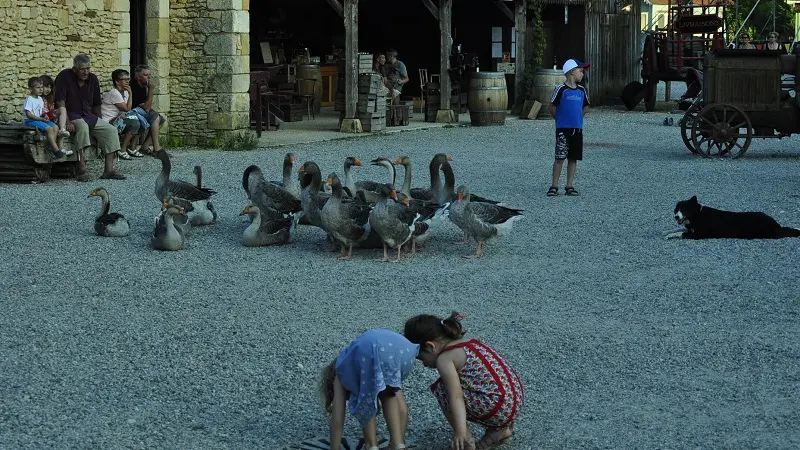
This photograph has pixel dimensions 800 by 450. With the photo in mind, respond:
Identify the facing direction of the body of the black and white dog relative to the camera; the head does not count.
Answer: to the viewer's left

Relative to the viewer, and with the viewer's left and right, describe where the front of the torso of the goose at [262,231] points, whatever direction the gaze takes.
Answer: facing to the left of the viewer

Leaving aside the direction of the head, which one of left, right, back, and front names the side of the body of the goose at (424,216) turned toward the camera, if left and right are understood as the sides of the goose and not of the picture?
left

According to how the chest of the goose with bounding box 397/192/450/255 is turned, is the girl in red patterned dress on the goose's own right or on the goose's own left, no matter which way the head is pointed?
on the goose's own left

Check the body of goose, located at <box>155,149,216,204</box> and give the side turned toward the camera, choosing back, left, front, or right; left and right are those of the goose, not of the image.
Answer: left

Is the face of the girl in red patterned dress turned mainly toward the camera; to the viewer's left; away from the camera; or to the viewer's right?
to the viewer's left

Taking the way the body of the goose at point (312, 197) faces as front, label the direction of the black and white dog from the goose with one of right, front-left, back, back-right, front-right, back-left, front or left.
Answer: back-left

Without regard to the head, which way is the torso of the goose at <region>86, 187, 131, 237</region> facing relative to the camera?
to the viewer's left

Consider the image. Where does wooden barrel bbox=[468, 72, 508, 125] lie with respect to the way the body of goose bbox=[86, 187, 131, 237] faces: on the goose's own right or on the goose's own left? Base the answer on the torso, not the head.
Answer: on the goose's own right

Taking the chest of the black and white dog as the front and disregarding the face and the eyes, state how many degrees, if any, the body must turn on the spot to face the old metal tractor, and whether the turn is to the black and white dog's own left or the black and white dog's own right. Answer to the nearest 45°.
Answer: approximately 90° to the black and white dog's own right

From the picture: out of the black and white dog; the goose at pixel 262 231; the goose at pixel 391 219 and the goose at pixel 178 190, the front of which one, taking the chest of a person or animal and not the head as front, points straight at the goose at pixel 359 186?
the black and white dog
